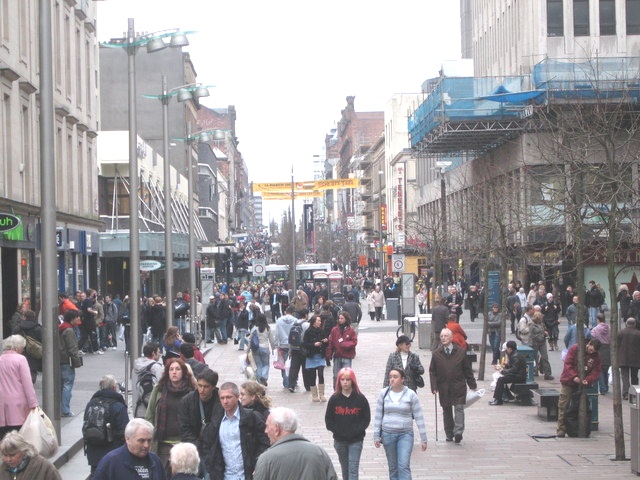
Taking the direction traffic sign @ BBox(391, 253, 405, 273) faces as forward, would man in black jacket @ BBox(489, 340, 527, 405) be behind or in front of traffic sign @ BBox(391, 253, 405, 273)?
in front

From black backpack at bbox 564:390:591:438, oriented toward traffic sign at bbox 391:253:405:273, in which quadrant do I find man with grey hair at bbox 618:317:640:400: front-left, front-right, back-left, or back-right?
front-right

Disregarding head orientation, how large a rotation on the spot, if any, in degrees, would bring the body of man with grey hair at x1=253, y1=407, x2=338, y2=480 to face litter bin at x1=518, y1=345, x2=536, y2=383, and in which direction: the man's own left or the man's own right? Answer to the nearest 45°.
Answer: approximately 45° to the man's own right

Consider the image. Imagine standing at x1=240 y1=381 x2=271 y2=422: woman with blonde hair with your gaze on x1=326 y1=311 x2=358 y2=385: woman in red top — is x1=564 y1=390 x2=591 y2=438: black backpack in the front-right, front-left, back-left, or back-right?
front-right

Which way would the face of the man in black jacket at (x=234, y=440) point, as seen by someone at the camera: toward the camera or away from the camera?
toward the camera

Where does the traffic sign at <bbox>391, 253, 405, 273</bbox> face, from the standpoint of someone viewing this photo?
facing the viewer

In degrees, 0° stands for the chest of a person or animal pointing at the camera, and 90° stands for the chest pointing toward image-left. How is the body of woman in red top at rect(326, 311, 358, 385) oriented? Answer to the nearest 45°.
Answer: approximately 45°

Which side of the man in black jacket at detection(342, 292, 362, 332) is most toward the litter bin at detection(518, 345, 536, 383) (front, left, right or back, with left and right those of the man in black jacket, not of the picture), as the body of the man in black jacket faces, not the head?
back

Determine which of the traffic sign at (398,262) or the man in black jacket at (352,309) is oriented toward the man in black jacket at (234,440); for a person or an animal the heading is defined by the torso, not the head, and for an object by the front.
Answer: the traffic sign

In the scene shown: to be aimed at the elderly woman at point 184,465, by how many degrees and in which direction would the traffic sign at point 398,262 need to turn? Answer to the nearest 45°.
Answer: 0° — it already faces them

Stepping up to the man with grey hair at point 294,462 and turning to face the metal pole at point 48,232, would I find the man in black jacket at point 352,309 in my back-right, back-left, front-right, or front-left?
front-right

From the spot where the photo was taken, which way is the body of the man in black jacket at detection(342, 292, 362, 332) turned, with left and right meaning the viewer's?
facing away from the viewer

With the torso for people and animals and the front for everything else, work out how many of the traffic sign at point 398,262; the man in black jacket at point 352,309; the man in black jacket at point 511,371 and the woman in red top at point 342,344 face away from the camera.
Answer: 1
